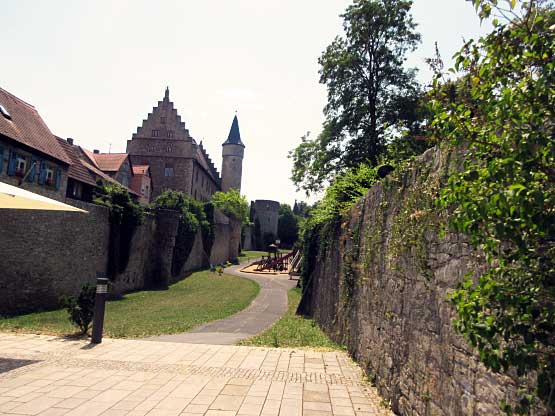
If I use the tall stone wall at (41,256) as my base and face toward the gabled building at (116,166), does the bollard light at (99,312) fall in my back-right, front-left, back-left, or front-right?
back-right

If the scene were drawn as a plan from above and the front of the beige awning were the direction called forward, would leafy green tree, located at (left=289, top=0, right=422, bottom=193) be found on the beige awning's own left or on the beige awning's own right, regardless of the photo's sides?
on the beige awning's own left
